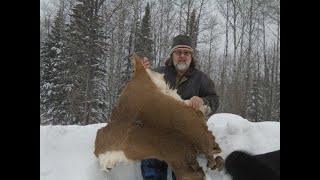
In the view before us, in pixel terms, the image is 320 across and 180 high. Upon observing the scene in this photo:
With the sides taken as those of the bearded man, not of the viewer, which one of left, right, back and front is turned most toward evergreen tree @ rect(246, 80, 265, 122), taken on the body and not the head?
back

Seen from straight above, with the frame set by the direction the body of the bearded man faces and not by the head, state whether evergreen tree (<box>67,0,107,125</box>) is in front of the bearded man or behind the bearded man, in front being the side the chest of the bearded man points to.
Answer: behind

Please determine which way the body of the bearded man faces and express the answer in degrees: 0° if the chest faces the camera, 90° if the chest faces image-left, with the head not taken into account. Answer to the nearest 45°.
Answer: approximately 0°

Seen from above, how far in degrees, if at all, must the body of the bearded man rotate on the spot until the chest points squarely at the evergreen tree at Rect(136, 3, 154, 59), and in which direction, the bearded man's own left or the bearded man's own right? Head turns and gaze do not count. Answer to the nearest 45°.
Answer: approximately 180°
